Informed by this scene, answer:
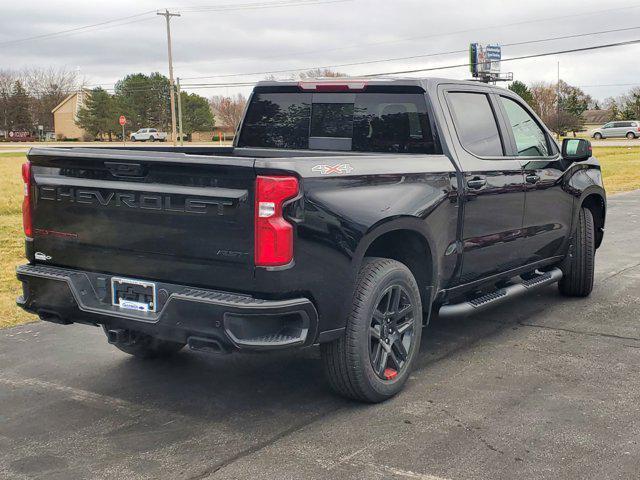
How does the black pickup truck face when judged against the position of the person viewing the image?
facing away from the viewer and to the right of the viewer
